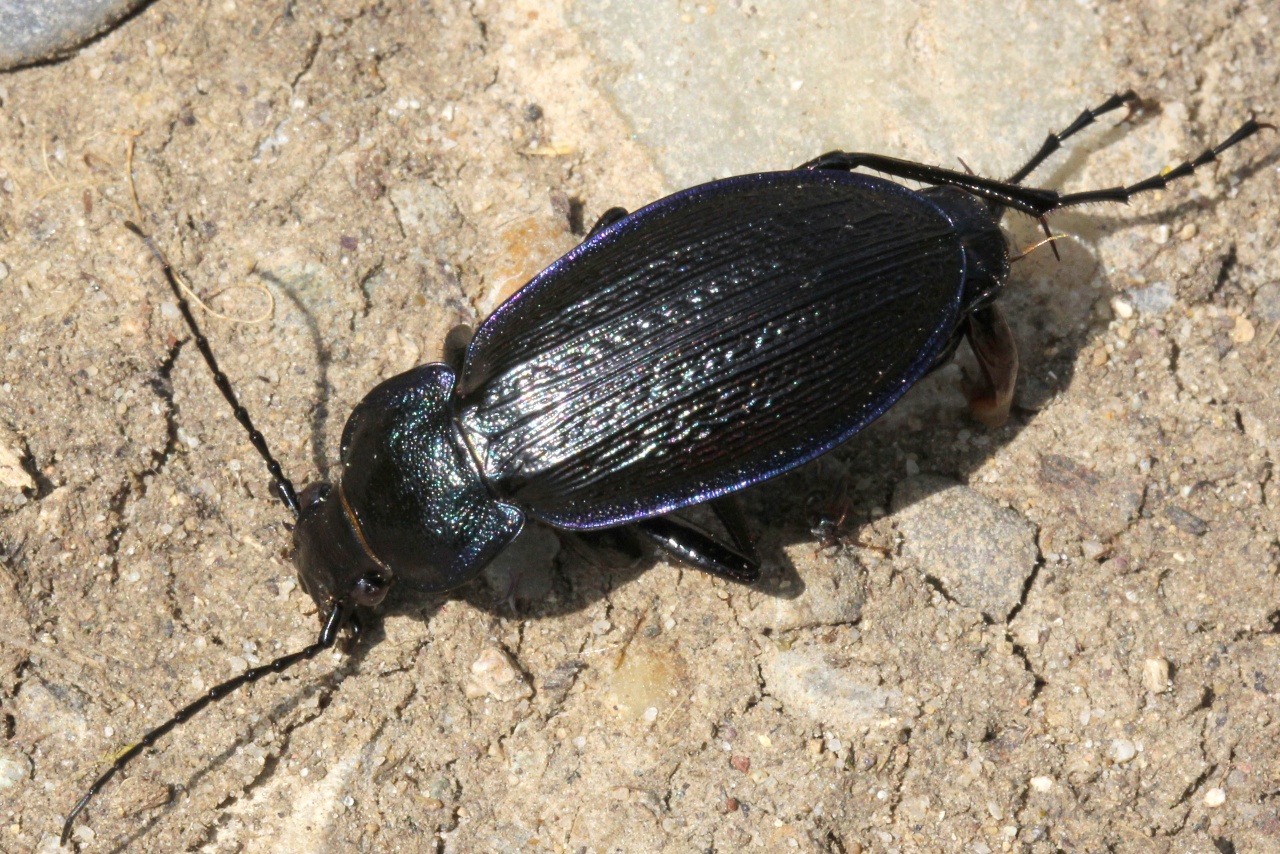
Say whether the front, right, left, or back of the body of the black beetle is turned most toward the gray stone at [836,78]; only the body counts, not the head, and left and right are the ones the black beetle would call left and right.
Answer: back

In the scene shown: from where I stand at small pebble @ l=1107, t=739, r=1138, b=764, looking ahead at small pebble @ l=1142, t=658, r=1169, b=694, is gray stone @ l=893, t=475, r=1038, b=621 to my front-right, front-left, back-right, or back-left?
front-left

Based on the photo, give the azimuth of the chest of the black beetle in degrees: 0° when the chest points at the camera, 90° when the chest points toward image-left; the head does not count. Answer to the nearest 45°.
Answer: approximately 45°

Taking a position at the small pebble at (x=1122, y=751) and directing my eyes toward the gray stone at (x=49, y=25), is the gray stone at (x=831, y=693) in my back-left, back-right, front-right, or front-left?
front-left

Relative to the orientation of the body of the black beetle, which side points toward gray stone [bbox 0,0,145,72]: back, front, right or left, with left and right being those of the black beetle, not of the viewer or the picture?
right
